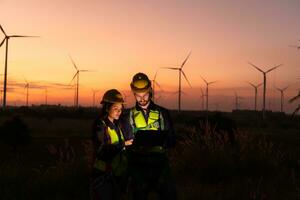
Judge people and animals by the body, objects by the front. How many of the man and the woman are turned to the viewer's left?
0

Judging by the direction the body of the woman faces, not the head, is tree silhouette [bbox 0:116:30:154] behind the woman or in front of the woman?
behind

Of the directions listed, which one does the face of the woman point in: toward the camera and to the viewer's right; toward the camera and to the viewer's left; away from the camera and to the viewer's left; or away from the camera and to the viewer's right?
toward the camera and to the viewer's right

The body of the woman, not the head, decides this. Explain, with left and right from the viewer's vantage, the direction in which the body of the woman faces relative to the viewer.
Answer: facing the viewer and to the right of the viewer

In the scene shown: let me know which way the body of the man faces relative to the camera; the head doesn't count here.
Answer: toward the camera

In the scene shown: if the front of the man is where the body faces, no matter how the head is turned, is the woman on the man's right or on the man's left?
on the man's right

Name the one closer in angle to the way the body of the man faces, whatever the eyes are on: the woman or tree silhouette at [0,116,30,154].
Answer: the woman

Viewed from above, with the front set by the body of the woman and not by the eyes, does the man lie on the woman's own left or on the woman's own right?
on the woman's own left

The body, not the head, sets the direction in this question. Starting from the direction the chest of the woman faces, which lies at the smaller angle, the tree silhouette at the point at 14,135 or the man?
the man
